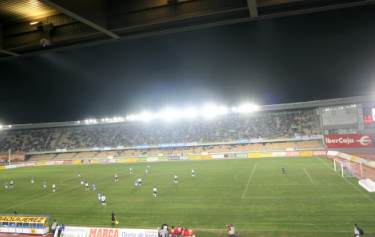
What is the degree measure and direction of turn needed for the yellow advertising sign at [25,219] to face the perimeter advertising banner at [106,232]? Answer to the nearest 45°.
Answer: approximately 45° to its left

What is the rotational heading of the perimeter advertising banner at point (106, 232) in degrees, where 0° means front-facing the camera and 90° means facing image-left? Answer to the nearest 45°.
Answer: approximately 0°

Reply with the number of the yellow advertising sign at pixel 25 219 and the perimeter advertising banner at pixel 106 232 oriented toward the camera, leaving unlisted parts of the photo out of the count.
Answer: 2

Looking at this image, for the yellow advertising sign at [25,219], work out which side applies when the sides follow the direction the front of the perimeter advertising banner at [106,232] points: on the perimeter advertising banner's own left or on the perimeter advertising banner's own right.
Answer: on the perimeter advertising banner's own right
